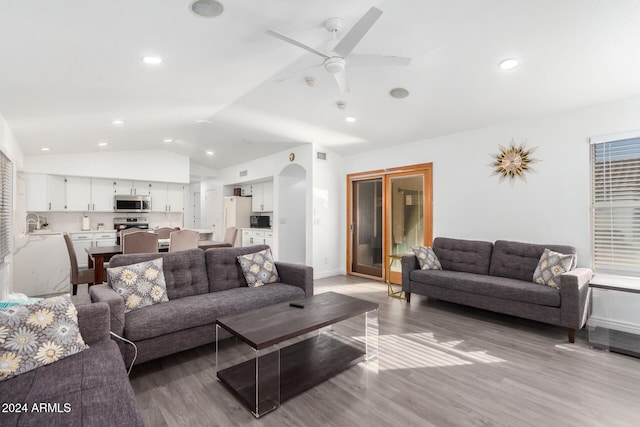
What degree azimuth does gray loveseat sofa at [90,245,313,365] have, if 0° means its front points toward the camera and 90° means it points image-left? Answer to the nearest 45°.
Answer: approximately 315°

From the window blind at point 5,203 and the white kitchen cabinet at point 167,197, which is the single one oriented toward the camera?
the white kitchen cabinet

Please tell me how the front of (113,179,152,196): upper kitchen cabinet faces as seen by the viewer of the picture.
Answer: facing the viewer

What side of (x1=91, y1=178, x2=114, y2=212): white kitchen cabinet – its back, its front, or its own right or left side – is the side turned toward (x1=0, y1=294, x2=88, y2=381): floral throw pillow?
front

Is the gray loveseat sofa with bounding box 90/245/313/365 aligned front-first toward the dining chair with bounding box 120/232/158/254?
no

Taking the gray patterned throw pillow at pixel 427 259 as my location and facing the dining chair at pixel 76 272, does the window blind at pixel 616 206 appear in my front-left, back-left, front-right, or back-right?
back-left

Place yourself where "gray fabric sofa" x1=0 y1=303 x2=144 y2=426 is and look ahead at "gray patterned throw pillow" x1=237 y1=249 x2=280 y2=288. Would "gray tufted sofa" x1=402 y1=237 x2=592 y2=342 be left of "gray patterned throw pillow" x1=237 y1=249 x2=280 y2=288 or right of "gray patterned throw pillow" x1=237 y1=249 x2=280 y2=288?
right

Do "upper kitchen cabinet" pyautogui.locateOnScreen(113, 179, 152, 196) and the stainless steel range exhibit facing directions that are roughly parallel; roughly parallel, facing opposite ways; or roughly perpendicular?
roughly parallel

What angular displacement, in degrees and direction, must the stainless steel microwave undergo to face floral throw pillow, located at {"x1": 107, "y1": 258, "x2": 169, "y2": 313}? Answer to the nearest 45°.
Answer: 0° — it already faces it

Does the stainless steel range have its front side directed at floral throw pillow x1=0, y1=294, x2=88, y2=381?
yes

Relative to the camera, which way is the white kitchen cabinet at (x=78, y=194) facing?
toward the camera

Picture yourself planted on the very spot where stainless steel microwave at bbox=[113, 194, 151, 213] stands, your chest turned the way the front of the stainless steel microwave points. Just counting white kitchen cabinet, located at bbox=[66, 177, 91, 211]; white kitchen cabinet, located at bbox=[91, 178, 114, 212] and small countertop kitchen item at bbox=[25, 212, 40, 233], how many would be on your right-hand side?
3

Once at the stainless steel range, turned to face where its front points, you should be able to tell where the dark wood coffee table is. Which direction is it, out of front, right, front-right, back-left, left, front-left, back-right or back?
front

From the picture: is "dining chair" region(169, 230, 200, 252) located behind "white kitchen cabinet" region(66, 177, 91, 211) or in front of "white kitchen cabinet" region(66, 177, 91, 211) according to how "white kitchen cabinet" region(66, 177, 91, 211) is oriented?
in front

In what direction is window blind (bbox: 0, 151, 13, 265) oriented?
to the viewer's right

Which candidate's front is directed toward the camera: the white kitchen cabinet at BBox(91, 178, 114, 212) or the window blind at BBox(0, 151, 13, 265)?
the white kitchen cabinet

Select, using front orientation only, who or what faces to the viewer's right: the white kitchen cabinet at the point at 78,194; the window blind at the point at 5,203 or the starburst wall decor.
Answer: the window blind

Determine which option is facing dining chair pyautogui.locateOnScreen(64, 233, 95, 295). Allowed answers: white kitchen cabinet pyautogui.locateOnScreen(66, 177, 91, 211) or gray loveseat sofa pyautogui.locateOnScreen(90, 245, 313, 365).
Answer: the white kitchen cabinet

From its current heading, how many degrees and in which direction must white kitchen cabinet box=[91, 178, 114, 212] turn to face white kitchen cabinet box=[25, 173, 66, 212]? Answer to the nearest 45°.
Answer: approximately 90° to its right

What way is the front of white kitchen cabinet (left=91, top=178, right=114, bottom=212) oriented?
toward the camera

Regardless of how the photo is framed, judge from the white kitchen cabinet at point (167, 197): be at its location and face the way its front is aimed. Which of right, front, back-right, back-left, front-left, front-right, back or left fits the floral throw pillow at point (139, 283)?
front

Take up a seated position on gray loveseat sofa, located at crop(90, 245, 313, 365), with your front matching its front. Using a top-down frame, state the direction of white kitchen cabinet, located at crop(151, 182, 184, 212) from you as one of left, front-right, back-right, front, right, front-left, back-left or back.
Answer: back-left

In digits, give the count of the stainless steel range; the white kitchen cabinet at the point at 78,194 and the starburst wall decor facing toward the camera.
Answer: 3

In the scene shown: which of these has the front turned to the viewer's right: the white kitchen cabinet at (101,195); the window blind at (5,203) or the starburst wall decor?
the window blind
